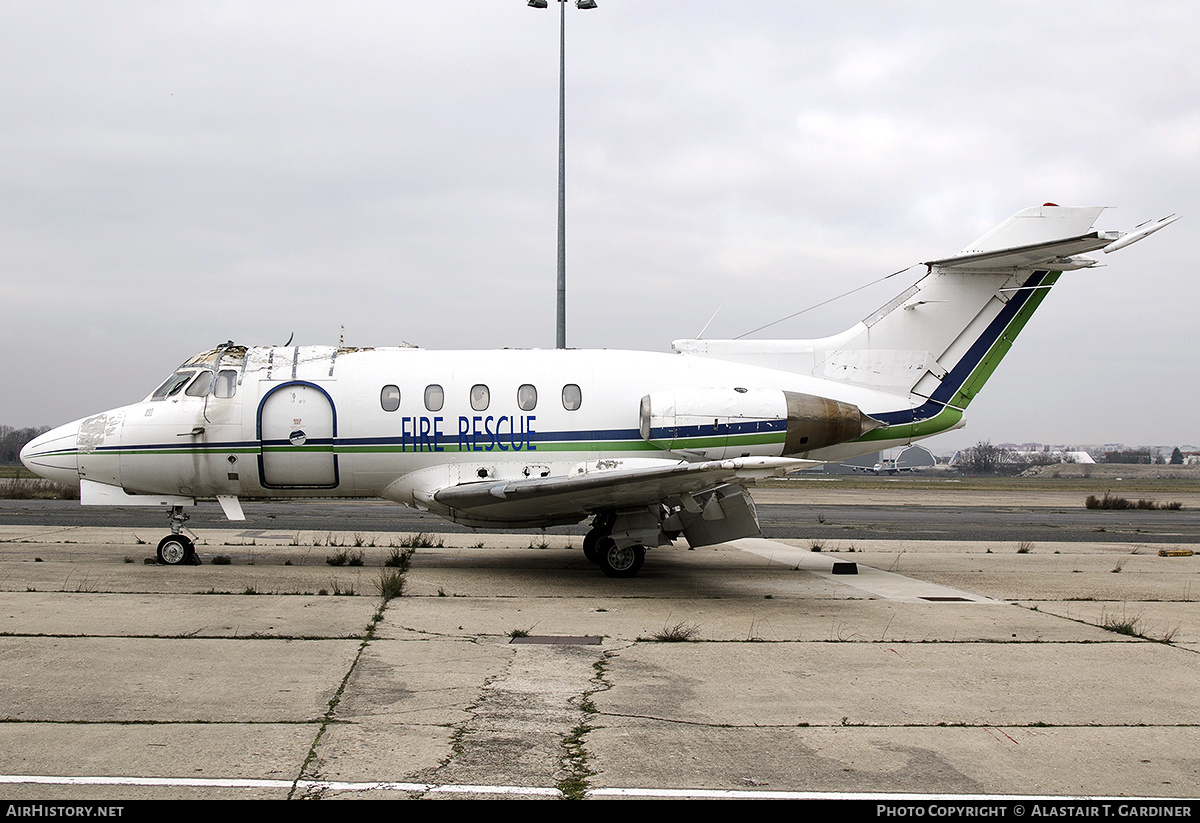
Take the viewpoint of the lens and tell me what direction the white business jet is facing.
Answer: facing to the left of the viewer

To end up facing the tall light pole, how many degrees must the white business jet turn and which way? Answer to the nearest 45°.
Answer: approximately 90° to its right
